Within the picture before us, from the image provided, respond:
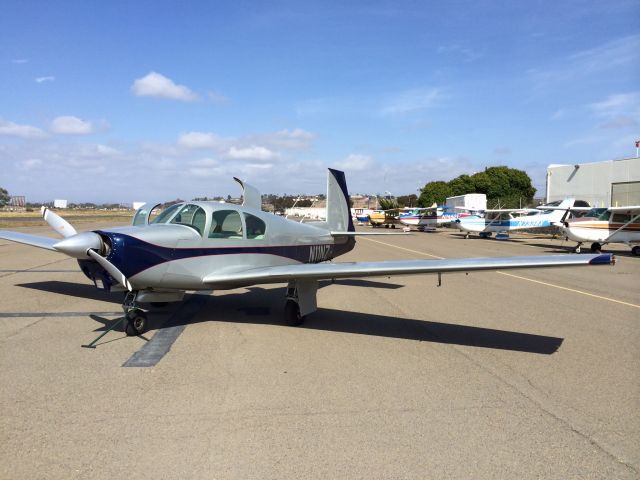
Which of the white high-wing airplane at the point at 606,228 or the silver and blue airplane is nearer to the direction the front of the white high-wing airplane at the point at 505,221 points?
the silver and blue airplane

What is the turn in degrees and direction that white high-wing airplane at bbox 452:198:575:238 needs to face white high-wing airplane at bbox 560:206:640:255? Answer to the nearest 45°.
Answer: approximately 135° to its left

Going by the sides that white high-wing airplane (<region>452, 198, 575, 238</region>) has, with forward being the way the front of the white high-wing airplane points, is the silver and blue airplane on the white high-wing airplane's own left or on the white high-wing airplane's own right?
on the white high-wing airplane's own left

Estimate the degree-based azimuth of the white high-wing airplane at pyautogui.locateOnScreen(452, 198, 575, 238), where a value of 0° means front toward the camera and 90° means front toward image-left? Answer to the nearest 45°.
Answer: approximately 90°

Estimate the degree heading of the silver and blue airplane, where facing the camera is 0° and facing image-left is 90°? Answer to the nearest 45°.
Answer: approximately 45°

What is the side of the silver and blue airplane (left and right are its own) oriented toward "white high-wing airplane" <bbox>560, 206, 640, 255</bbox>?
back

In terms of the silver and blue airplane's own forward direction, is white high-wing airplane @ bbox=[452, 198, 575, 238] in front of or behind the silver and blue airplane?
behind
